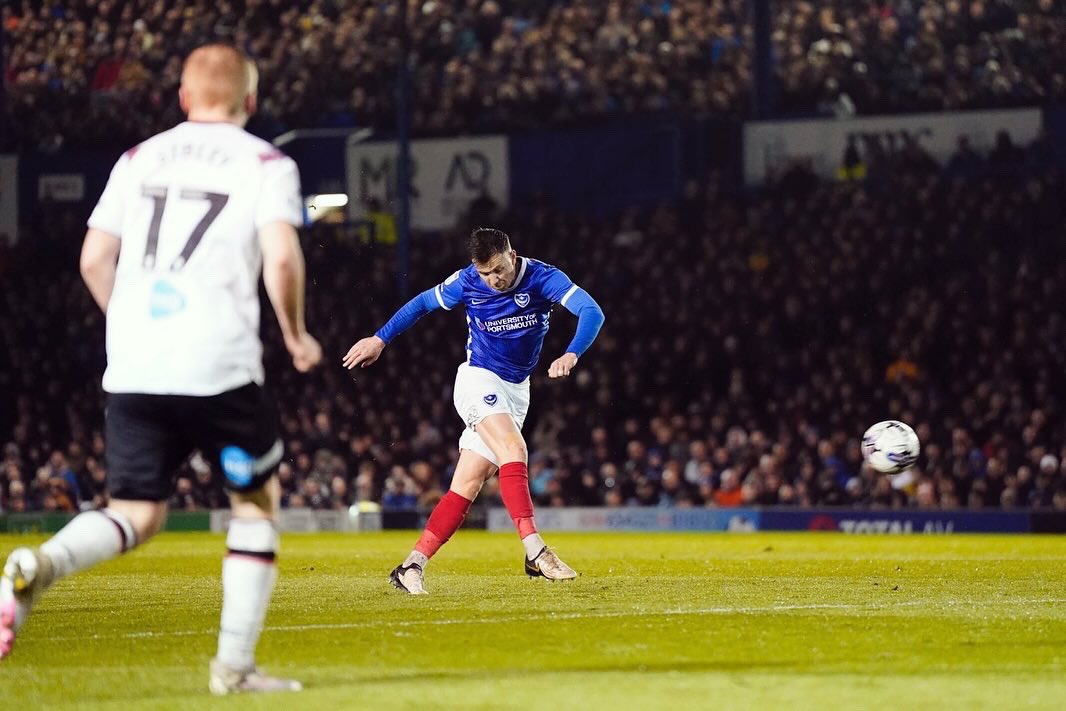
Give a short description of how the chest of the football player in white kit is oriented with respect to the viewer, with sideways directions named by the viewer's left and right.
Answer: facing away from the viewer and to the right of the viewer

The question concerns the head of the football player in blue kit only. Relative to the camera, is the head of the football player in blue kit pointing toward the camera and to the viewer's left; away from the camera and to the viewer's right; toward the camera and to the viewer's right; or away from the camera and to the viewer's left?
toward the camera and to the viewer's right

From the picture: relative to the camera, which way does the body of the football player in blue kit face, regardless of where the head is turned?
toward the camera

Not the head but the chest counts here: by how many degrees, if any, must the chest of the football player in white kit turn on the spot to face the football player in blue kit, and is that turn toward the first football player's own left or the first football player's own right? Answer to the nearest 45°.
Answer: approximately 45° to the first football player's own left

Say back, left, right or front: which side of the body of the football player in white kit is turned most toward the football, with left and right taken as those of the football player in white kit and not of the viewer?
front

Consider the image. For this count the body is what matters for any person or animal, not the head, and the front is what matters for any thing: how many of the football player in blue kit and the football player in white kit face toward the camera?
1

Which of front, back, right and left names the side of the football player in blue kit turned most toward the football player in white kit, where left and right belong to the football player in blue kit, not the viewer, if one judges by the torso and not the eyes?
front

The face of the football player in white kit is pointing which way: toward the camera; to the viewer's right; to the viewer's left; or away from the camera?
away from the camera
